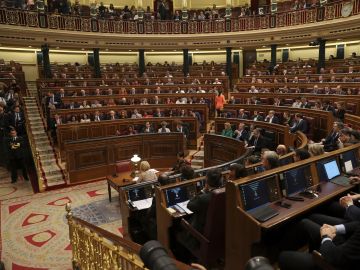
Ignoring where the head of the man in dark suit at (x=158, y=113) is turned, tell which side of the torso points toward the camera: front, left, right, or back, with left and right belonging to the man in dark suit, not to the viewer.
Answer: front

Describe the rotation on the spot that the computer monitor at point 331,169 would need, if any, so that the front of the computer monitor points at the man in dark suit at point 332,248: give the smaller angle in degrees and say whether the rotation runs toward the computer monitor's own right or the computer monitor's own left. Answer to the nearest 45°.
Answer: approximately 45° to the computer monitor's own right

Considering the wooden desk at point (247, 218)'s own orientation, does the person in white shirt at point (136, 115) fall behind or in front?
behind

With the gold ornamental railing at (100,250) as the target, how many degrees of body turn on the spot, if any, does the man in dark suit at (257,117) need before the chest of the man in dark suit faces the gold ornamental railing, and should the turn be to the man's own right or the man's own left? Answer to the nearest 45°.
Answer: approximately 45° to the man's own left

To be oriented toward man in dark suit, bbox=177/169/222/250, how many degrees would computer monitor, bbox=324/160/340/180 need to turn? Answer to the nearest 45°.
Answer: approximately 90° to its right

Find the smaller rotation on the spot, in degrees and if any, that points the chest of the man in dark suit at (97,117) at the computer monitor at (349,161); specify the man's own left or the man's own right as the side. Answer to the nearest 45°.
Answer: approximately 45° to the man's own left

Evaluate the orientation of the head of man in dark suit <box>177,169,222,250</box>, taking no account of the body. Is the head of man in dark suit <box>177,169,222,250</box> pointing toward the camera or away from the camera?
away from the camera

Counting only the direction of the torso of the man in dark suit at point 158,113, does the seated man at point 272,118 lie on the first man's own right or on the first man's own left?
on the first man's own left

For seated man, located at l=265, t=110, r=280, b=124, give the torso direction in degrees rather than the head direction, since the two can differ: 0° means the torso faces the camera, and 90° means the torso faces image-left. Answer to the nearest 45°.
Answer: approximately 45°

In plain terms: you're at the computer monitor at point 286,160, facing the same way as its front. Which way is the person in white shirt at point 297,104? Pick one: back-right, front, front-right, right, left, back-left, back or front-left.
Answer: back-left

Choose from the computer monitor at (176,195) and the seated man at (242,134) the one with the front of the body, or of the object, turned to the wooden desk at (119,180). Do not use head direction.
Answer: the seated man

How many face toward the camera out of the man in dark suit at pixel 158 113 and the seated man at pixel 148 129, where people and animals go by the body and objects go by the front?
2

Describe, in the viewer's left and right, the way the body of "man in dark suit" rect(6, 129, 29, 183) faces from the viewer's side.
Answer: facing the viewer

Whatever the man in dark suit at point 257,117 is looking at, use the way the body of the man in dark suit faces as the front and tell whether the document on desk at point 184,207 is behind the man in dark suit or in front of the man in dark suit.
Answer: in front

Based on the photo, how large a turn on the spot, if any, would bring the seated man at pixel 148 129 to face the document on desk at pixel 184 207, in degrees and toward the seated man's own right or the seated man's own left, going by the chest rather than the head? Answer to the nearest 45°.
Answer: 0° — they already face it

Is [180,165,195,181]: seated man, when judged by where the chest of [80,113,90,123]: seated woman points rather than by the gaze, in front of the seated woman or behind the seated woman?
in front

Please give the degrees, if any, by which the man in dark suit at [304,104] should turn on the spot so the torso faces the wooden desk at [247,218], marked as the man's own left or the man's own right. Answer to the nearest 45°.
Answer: approximately 45° to the man's own left
